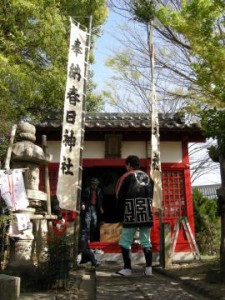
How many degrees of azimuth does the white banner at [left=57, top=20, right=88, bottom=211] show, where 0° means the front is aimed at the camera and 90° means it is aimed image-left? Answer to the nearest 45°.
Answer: approximately 0°

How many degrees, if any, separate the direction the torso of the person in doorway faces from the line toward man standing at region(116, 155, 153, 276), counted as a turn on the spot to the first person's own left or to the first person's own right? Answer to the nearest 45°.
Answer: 0° — they already face them

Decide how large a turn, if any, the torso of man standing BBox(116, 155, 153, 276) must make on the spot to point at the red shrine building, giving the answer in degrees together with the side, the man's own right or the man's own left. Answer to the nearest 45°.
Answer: approximately 45° to the man's own right

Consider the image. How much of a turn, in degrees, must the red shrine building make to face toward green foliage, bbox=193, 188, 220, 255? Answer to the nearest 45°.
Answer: approximately 135° to its left

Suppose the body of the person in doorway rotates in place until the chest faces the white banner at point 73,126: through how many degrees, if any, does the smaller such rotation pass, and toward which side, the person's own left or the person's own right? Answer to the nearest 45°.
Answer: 0° — they already face it

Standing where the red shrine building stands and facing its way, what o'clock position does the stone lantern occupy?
The stone lantern is roughly at 1 o'clock from the red shrine building.

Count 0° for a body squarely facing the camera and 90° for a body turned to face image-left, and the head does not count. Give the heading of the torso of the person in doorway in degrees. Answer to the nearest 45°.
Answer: approximately 0°

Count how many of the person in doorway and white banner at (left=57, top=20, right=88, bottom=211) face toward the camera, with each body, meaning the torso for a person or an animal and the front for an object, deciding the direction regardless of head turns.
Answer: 2
